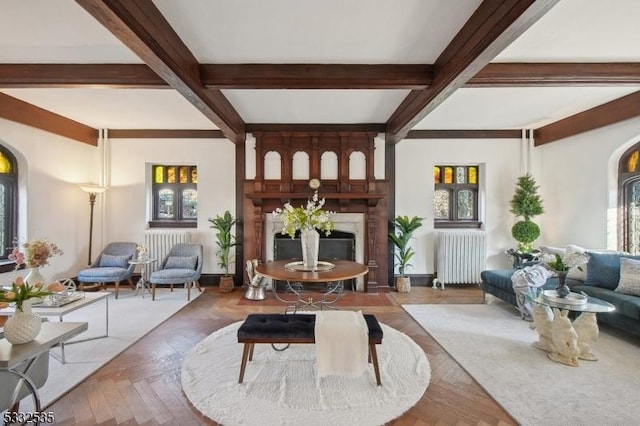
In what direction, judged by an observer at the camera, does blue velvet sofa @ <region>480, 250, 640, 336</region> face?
facing the viewer and to the left of the viewer

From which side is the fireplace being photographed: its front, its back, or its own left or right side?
front

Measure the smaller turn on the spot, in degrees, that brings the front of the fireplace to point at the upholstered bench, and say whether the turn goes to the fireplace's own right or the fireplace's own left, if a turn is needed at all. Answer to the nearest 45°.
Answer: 0° — it already faces it

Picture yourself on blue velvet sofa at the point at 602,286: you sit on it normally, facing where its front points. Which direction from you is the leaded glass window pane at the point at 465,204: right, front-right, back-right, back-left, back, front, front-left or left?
right

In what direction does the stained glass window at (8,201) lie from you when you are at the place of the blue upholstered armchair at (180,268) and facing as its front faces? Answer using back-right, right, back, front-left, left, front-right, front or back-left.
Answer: front-right

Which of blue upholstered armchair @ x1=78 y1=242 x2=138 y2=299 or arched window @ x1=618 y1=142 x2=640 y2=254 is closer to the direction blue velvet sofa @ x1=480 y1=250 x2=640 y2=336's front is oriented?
the blue upholstered armchair

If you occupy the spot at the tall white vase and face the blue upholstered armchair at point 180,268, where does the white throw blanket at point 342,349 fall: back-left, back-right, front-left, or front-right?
back-left

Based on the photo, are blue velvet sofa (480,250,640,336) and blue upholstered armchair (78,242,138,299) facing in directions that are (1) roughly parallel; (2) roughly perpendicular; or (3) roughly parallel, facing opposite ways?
roughly perpendicular

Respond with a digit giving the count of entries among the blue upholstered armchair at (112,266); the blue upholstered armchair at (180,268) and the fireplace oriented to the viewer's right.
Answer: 0

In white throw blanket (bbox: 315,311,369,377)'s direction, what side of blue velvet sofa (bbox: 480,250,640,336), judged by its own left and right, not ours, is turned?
front
